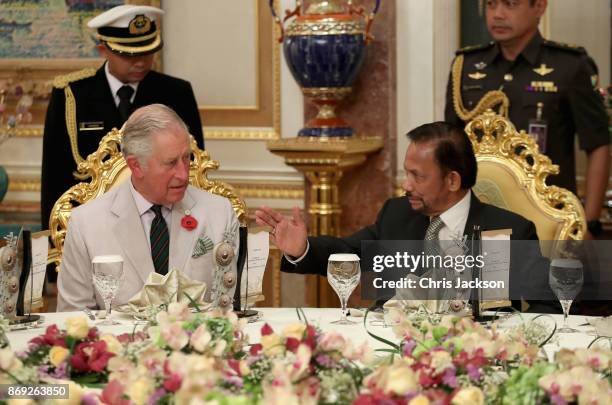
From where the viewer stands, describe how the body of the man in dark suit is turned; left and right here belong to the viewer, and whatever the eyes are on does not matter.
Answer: facing the viewer and to the left of the viewer

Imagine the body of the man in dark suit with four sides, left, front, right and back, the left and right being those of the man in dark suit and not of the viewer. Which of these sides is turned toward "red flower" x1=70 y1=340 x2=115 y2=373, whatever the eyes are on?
front

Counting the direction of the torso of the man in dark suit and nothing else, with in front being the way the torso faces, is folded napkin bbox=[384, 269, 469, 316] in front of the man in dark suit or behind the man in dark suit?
in front

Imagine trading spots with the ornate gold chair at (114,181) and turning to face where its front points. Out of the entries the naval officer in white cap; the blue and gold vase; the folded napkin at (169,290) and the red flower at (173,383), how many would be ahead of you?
2

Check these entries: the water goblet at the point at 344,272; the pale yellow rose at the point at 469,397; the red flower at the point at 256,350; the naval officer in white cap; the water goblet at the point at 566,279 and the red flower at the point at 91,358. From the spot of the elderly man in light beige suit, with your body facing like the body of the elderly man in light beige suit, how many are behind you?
1

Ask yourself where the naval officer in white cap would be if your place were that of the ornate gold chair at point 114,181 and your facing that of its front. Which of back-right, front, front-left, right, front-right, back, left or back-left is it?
back

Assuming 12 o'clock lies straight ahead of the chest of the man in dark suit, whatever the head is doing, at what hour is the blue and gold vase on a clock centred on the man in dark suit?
The blue and gold vase is roughly at 4 o'clock from the man in dark suit.

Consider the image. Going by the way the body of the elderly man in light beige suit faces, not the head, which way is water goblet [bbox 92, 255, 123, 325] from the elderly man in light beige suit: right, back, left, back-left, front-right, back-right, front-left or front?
front

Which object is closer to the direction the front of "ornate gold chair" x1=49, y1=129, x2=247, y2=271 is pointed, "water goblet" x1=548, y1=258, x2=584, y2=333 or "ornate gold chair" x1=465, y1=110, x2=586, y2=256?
the water goblet

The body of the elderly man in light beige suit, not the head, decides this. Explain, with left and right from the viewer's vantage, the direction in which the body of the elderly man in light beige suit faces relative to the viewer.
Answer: facing the viewer

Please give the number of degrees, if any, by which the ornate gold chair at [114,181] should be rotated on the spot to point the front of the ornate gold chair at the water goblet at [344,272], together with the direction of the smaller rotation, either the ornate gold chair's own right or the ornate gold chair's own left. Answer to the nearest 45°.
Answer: approximately 45° to the ornate gold chair's own left

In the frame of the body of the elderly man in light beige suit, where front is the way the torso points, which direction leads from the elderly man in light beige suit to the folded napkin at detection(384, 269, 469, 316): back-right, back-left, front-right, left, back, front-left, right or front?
front-left

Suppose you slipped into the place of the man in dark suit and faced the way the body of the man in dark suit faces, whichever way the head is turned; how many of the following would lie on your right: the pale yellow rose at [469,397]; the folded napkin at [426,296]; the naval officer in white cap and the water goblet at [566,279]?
1

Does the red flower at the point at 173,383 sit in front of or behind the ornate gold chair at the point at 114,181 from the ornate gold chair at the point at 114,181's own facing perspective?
in front

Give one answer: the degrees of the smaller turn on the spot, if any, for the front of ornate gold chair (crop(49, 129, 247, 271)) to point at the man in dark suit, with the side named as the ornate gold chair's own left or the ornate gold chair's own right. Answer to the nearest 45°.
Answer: approximately 45° to the ornate gold chair's own left

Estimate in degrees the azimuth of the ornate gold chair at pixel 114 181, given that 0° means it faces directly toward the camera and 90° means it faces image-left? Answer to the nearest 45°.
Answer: approximately 0°

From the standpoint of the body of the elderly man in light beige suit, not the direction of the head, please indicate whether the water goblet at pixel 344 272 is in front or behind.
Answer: in front
